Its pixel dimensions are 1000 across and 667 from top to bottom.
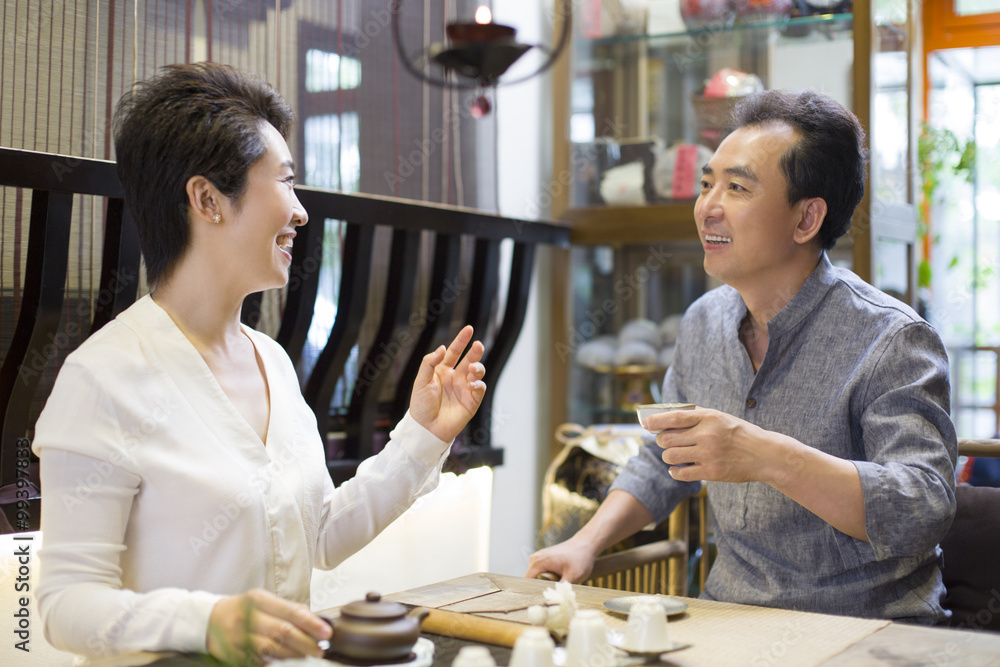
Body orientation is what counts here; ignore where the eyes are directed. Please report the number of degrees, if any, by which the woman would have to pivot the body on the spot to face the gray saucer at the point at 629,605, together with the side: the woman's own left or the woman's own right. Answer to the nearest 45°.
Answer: approximately 45° to the woman's own left

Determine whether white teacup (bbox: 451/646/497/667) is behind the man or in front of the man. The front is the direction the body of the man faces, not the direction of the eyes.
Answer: in front

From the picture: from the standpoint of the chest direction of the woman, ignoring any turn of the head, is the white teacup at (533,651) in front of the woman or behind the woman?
in front

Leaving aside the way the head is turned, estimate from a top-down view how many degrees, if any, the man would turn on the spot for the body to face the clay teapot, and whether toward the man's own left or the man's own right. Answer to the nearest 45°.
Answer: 0° — they already face it

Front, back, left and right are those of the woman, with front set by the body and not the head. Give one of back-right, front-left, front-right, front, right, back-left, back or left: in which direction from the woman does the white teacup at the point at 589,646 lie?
front

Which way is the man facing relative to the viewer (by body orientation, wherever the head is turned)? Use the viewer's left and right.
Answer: facing the viewer and to the left of the viewer

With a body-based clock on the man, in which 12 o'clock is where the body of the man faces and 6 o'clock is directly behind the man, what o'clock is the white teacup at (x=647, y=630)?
The white teacup is roughly at 11 o'clock from the man.

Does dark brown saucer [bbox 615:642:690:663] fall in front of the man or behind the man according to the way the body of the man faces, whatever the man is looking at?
in front

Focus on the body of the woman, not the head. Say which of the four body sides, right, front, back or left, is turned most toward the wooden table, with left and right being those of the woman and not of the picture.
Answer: front

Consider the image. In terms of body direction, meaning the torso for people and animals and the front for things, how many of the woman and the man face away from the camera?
0

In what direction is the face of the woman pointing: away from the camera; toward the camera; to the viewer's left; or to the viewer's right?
to the viewer's right
